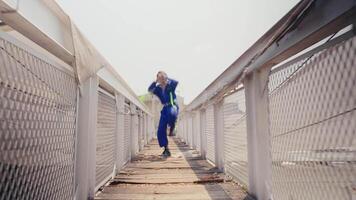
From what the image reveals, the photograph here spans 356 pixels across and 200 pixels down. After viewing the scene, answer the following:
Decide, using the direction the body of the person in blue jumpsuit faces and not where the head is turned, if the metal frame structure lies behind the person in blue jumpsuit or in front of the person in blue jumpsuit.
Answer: in front

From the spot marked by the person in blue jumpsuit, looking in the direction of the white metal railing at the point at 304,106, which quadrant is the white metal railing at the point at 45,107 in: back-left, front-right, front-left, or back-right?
front-right

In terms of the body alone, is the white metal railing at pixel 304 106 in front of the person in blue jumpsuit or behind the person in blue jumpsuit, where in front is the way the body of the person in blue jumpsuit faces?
in front

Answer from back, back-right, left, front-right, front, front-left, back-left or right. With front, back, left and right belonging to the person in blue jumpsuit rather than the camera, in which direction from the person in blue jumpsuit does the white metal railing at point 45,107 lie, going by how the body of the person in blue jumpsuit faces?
front

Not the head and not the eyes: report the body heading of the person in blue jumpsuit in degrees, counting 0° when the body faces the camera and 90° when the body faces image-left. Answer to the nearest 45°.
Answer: approximately 0°
